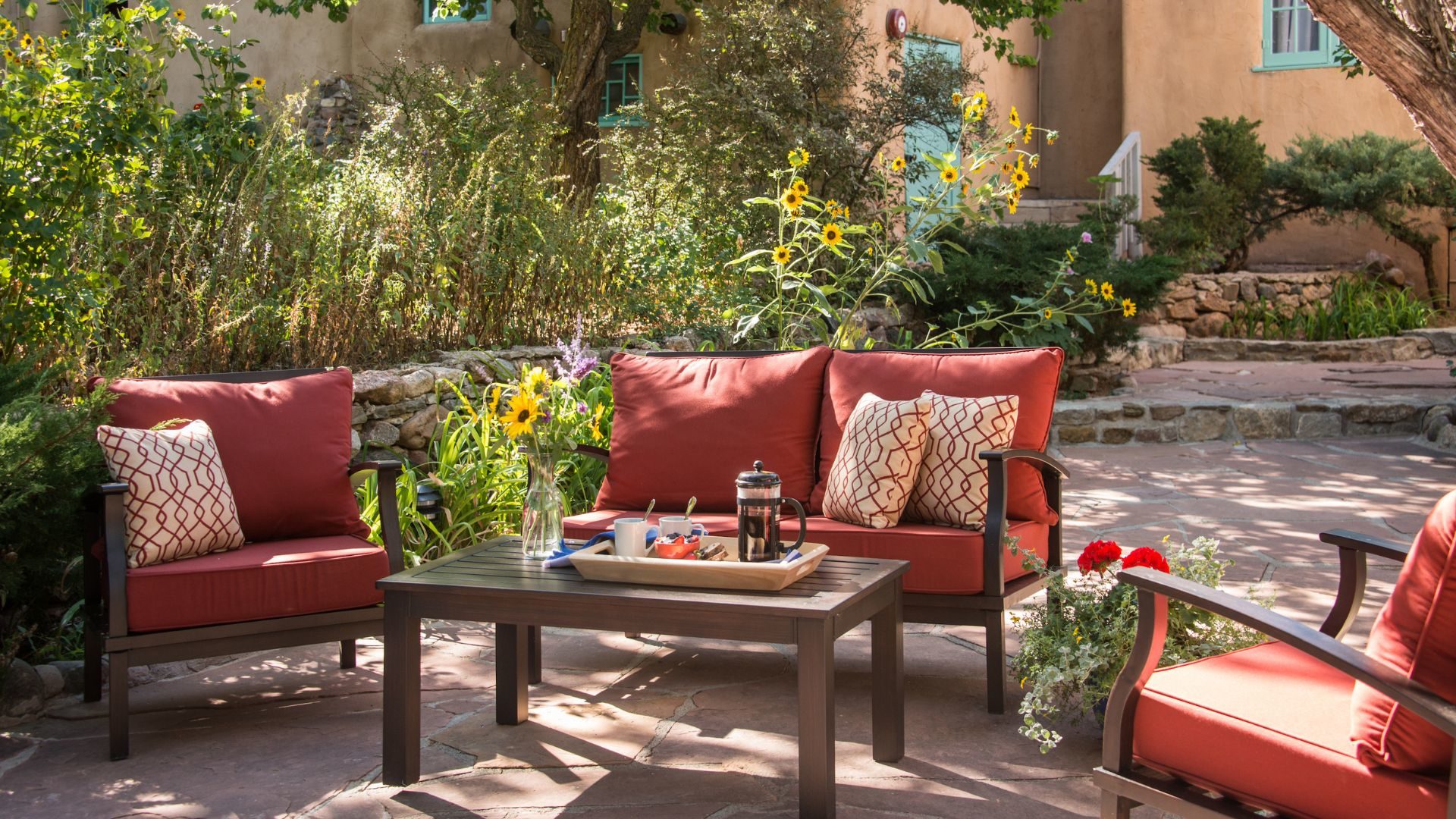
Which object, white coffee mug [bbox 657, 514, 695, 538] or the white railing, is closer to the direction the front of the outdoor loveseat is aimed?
the white coffee mug

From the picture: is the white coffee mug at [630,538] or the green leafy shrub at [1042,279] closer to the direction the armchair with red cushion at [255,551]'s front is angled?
the white coffee mug

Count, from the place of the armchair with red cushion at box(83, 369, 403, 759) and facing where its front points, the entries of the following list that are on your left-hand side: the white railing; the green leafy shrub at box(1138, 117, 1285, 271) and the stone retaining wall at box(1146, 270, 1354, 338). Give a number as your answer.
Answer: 3

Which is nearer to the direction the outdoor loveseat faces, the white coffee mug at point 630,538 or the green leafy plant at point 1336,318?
the white coffee mug

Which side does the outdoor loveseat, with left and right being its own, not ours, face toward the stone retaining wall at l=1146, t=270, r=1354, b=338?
back

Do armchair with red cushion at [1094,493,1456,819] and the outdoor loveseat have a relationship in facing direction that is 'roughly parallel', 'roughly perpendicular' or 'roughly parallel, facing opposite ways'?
roughly perpendicular

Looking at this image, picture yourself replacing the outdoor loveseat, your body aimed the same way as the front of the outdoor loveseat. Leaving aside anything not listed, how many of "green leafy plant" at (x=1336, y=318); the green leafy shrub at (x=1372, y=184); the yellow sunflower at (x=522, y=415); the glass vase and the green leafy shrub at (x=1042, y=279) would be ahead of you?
2

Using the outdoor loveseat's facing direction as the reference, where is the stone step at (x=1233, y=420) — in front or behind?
behind

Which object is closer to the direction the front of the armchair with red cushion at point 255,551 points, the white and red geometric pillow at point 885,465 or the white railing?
the white and red geometric pillow
